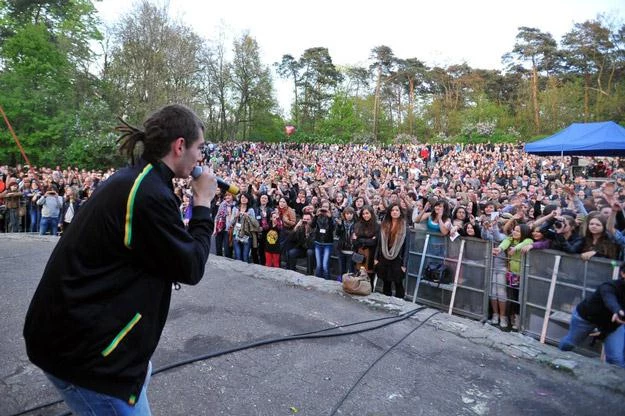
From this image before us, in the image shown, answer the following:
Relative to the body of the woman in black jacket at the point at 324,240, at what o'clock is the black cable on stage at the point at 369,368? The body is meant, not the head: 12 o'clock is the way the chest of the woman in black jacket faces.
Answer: The black cable on stage is roughly at 12 o'clock from the woman in black jacket.

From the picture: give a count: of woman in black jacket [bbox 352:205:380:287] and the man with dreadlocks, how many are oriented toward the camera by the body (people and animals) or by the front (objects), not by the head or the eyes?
1

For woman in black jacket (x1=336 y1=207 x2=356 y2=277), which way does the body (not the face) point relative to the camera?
toward the camera

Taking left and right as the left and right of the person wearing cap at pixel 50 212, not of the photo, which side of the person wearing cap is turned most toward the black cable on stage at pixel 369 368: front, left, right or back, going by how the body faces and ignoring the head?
front

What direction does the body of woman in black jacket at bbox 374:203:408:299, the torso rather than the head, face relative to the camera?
toward the camera

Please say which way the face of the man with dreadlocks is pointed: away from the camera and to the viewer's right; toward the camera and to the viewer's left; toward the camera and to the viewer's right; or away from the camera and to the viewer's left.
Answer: away from the camera and to the viewer's right

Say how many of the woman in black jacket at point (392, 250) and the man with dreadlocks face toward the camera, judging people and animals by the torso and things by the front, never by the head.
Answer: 1
